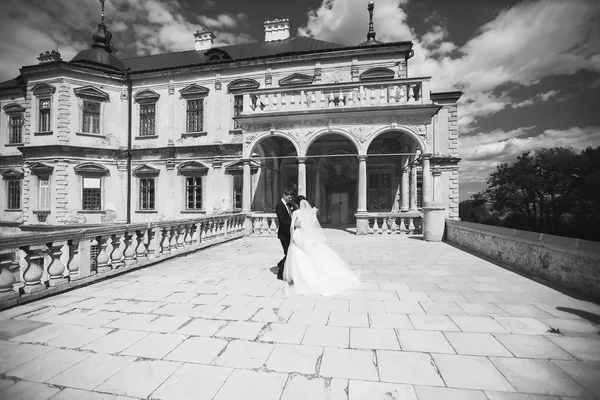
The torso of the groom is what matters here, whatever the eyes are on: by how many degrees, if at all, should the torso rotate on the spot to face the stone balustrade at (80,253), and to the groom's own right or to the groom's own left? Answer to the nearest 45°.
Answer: approximately 135° to the groom's own right

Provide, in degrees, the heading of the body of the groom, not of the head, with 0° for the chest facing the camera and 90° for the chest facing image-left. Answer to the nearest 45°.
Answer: approximately 315°

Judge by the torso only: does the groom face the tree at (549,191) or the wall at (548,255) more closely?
the wall

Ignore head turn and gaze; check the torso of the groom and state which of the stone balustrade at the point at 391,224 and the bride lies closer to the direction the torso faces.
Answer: the bride

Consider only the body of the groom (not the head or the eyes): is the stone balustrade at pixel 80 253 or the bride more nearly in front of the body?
the bride

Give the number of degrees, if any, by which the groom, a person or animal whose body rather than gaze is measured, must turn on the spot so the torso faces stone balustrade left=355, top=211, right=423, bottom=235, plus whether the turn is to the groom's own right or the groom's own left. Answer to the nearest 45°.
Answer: approximately 90° to the groom's own left

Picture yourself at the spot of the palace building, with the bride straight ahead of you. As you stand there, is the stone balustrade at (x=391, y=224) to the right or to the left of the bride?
left

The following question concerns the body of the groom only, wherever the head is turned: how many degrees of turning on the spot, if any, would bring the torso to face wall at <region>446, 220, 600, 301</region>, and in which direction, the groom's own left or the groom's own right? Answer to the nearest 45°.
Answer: approximately 45° to the groom's own left

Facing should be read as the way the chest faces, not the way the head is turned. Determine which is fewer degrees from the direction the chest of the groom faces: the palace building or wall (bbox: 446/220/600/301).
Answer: the wall

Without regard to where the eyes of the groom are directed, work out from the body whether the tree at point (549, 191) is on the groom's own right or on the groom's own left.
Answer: on the groom's own left

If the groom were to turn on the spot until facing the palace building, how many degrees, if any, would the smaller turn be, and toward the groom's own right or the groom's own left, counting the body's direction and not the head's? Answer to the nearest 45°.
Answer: approximately 180°
